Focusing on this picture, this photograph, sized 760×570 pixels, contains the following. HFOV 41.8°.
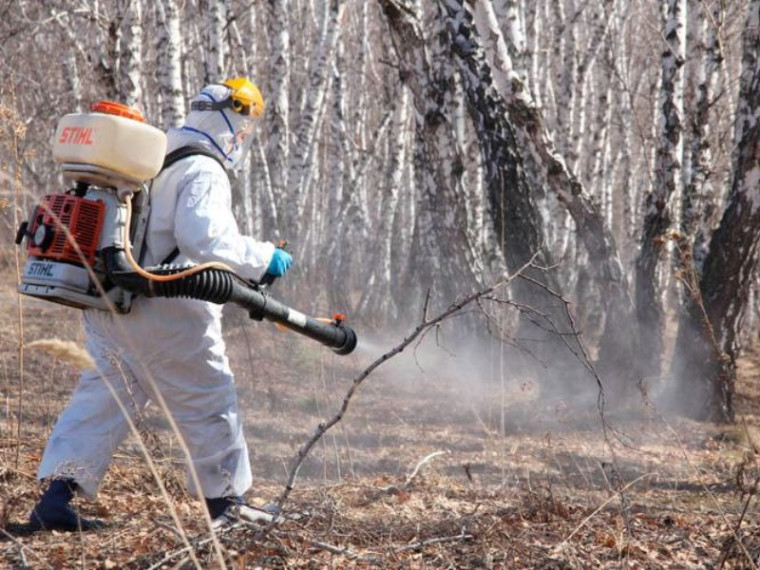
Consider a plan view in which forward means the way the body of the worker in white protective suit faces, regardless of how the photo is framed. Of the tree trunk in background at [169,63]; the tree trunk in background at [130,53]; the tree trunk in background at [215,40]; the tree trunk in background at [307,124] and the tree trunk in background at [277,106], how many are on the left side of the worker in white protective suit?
5

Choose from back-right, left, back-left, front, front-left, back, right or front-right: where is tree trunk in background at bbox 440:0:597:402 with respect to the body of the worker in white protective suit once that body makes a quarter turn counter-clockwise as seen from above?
front-right

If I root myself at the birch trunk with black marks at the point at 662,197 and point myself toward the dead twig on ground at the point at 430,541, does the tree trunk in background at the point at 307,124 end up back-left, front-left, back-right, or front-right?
back-right

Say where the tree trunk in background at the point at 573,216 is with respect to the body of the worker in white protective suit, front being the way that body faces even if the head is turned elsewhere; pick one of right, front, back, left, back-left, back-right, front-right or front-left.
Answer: front-left

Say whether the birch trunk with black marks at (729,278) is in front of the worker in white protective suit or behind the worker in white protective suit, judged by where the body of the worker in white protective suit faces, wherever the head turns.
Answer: in front

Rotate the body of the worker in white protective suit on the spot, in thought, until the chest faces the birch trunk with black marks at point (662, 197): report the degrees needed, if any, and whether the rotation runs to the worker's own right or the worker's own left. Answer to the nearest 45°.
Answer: approximately 45° to the worker's own left

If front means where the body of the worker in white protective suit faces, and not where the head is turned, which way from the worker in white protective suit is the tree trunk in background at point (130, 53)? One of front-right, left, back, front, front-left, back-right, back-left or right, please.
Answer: left

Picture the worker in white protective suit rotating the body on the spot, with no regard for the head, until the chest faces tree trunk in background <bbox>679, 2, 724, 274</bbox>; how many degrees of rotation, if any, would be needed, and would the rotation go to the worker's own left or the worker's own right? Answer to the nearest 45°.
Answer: approximately 45° to the worker's own left

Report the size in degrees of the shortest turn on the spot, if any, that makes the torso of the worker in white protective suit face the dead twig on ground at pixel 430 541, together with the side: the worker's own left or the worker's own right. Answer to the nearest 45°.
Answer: approximately 45° to the worker's own right

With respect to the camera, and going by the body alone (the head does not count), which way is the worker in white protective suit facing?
to the viewer's right

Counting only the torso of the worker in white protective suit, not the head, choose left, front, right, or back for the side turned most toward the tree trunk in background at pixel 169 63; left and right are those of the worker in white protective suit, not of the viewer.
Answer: left

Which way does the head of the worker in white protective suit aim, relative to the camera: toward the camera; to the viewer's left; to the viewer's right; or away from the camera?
to the viewer's right

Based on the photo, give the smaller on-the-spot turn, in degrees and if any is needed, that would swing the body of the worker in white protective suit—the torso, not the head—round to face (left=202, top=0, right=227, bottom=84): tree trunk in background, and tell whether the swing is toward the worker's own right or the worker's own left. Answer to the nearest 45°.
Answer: approximately 90° to the worker's own left

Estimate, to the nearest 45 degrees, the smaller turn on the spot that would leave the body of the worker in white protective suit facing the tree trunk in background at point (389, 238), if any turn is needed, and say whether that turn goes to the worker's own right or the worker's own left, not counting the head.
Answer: approximately 90° to the worker's own left
